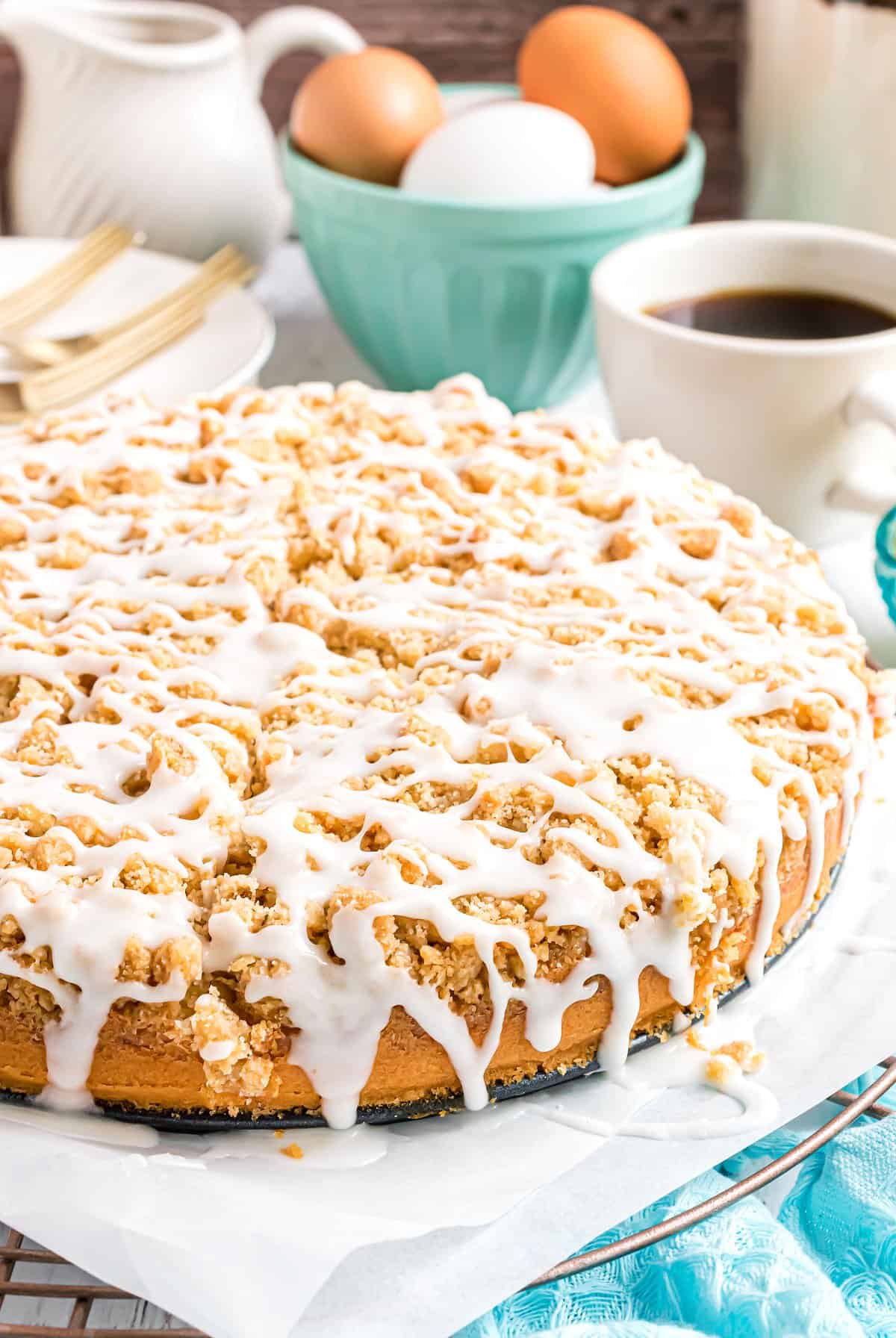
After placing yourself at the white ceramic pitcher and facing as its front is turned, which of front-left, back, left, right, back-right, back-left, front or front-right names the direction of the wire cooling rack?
left

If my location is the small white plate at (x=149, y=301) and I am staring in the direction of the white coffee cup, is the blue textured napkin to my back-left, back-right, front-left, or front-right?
front-right

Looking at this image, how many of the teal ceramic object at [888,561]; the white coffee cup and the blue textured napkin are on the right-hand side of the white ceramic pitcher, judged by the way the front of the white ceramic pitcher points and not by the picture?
0

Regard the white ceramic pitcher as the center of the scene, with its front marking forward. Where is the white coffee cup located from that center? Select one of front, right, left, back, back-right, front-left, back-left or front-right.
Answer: back-left

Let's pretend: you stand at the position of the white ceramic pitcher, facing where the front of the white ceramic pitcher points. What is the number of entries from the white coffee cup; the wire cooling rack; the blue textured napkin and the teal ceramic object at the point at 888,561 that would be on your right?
0

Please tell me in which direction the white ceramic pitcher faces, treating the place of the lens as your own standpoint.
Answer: facing to the left of the viewer

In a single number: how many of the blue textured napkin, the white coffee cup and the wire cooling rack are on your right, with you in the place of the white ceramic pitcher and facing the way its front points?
0

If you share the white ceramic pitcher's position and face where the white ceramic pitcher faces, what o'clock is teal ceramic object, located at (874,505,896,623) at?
The teal ceramic object is roughly at 8 o'clock from the white ceramic pitcher.

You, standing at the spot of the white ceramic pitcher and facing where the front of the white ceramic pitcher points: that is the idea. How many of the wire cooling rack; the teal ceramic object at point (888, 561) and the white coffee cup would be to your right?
0

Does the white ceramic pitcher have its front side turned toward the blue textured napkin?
no
